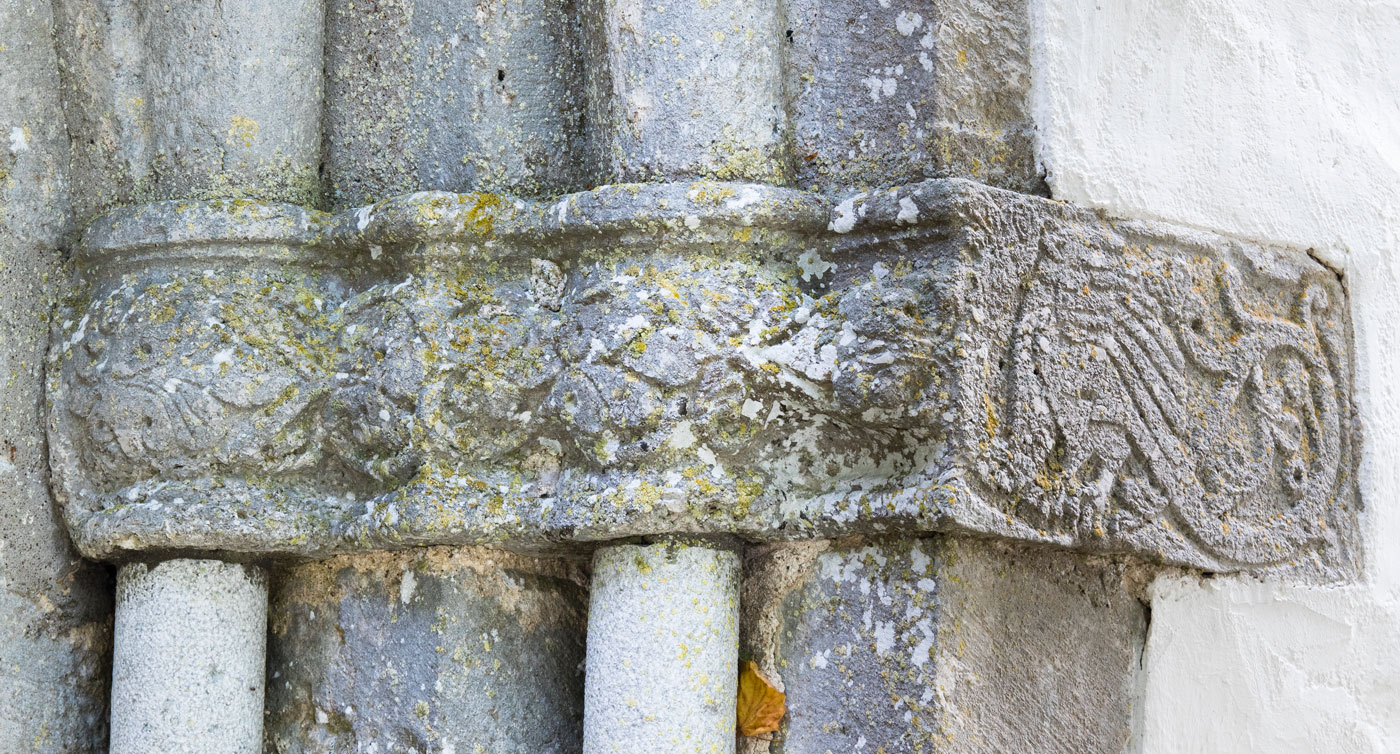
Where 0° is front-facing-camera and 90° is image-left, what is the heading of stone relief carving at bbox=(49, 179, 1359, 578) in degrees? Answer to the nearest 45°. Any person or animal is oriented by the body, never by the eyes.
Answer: approximately 0°
